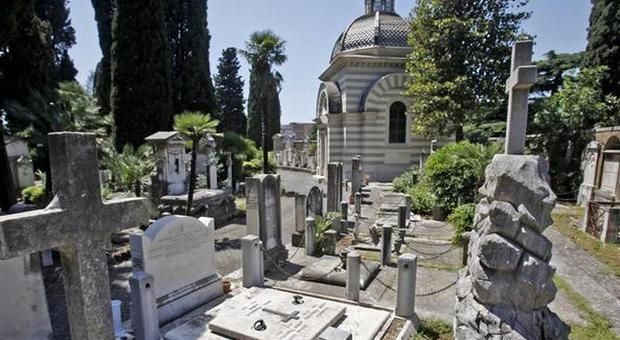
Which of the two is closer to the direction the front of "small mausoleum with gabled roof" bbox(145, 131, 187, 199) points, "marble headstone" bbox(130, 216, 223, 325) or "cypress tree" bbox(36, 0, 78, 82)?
the marble headstone

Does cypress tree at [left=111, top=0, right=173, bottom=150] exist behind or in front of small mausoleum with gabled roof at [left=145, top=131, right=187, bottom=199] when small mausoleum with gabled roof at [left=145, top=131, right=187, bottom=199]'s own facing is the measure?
behind

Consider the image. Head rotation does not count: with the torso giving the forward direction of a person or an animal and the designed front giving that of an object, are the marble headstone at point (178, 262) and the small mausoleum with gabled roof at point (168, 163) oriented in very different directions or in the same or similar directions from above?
same or similar directions

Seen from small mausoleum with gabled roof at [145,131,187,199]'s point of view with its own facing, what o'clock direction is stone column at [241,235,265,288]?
The stone column is roughly at 1 o'clock from the small mausoleum with gabled roof.

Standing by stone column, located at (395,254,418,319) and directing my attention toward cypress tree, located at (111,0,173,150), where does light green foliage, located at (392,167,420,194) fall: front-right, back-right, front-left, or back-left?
front-right

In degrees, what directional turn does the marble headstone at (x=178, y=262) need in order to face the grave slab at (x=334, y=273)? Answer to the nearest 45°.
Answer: approximately 45° to its left

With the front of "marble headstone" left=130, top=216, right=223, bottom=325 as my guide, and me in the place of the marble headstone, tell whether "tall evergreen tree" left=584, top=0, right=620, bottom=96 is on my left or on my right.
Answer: on my left

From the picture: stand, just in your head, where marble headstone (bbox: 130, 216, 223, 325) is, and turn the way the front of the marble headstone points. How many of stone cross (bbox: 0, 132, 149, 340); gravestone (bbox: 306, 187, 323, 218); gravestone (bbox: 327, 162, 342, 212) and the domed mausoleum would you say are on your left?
3

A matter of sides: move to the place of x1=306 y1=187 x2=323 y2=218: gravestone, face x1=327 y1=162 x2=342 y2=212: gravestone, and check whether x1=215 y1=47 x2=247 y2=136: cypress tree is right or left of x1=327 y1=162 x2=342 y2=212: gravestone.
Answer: left

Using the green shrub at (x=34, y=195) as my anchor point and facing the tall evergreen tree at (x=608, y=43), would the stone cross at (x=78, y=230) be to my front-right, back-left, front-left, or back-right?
front-right

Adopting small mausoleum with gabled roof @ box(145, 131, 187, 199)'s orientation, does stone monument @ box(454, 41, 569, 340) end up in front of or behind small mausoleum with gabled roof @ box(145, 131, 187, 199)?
in front

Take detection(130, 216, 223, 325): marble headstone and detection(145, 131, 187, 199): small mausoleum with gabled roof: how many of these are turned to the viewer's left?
0

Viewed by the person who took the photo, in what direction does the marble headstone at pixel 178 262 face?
facing the viewer and to the right of the viewer

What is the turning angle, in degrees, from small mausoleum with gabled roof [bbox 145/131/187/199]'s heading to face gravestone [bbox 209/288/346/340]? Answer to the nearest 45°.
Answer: approximately 45° to its right

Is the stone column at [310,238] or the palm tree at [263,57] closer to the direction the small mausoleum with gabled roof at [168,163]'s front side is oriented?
the stone column
